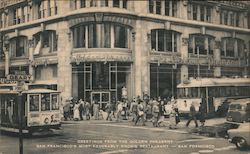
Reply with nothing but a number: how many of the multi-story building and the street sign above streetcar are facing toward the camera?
2

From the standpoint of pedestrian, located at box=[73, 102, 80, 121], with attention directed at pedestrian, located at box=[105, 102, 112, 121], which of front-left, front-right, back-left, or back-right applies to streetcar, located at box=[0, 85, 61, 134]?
back-right

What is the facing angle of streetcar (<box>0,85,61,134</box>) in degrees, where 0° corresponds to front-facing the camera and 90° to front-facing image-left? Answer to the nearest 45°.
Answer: approximately 315°
